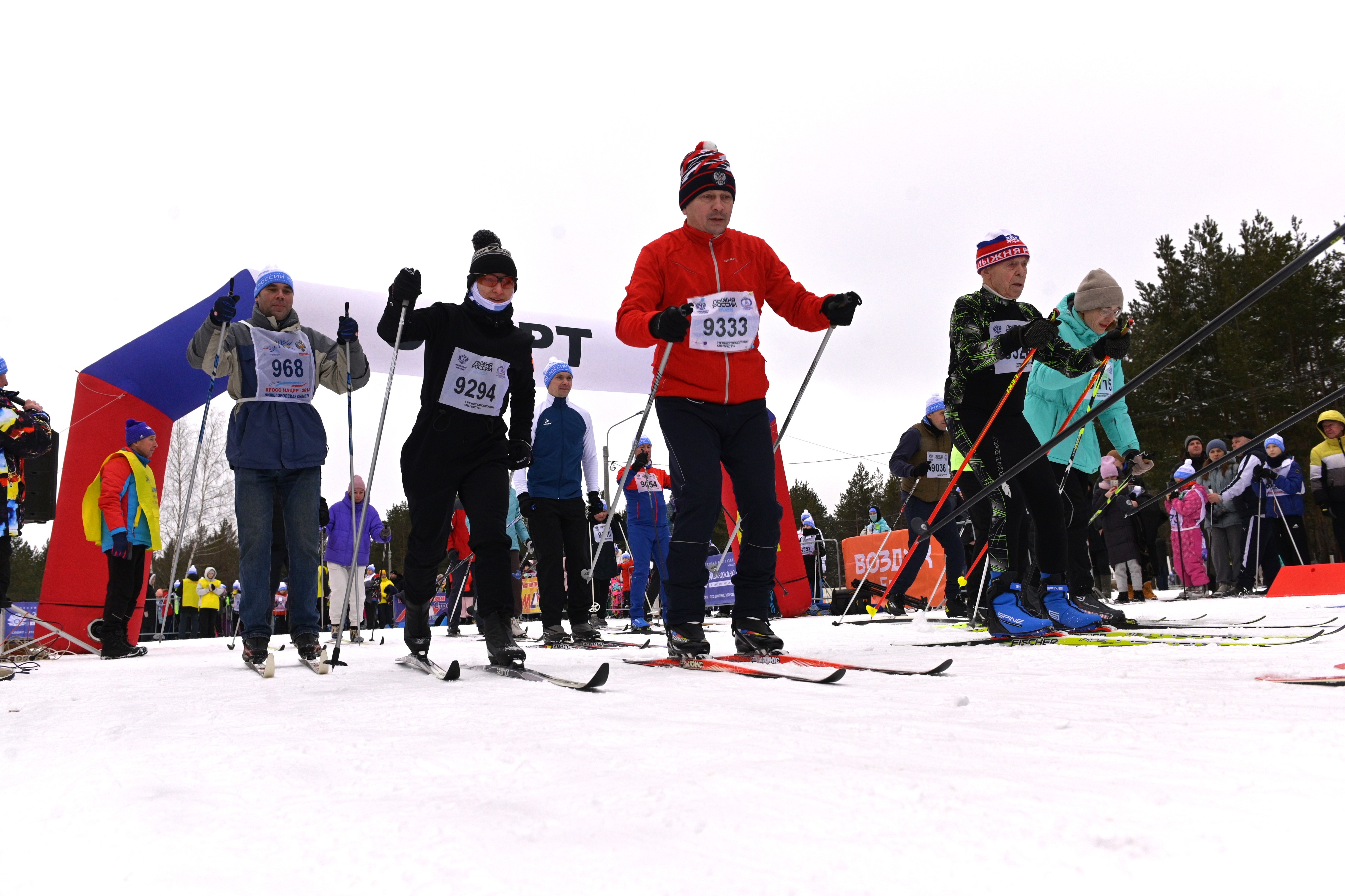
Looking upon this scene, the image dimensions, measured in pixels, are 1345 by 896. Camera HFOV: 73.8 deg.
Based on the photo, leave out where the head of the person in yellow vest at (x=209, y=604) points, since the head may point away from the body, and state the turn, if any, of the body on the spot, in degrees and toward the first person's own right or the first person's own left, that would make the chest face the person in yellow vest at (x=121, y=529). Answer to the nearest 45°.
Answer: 0° — they already face them

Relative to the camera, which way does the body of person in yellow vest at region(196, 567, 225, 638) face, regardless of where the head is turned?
toward the camera

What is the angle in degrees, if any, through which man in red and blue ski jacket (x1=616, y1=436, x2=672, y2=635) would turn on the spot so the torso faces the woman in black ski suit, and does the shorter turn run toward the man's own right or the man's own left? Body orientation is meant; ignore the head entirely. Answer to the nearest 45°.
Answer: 0° — they already face them

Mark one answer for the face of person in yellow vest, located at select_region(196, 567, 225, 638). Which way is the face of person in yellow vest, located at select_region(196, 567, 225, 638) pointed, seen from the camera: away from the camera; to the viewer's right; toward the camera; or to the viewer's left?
toward the camera

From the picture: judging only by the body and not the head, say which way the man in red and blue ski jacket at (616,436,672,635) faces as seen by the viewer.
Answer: toward the camera

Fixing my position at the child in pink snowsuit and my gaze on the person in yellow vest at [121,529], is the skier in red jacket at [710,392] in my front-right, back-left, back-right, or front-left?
front-left

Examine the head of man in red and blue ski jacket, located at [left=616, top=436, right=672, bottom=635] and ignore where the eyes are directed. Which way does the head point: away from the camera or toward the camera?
toward the camera

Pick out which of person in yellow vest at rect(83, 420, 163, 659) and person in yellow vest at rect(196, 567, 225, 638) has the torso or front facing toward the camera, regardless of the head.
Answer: person in yellow vest at rect(196, 567, 225, 638)

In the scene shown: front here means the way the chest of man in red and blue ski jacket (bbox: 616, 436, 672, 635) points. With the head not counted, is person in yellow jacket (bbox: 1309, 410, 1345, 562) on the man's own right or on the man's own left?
on the man's own left

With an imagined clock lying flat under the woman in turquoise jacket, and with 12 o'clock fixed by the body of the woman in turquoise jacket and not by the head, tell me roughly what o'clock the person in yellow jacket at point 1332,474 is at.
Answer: The person in yellow jacket is roughly at 8 o'clock from the woman in turquoise jacket.

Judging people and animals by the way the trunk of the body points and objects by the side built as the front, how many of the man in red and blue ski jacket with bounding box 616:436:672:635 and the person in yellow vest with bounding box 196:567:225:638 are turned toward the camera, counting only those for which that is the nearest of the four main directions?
2

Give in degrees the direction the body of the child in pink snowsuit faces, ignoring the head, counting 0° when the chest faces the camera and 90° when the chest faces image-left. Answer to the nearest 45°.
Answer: approximately 45°

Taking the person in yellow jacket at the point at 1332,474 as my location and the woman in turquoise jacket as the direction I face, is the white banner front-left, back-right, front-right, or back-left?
front-right

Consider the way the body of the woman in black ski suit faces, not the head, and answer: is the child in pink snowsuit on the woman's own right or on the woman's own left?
on the woman's own left

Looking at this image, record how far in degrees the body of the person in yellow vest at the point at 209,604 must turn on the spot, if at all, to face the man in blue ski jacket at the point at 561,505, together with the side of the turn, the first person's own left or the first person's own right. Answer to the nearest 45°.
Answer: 0° — they already face them

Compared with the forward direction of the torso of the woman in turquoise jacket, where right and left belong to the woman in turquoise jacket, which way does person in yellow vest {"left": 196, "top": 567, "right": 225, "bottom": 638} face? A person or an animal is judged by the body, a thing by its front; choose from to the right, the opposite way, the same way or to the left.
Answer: the same way
